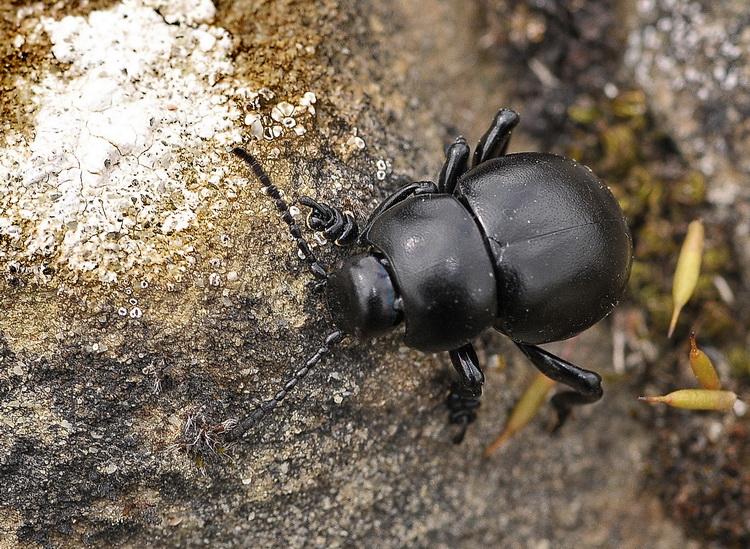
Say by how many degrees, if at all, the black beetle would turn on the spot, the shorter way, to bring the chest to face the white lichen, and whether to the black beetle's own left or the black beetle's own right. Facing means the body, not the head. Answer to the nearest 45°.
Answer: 0° — it already faces it

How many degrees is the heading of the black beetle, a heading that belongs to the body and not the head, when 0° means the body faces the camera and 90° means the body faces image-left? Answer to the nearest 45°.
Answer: approximately 90°
